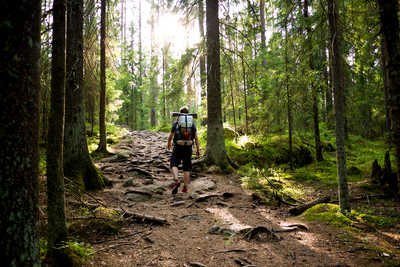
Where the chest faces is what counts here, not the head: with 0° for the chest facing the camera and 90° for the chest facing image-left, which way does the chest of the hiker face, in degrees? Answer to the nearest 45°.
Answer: approximately 180°

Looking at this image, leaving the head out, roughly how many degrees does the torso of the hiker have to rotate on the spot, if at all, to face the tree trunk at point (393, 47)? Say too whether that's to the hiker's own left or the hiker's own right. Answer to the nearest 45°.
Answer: approximately 135° to the hiker's own right

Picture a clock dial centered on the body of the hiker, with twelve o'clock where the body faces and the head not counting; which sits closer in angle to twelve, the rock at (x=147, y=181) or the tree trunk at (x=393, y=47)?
the rock

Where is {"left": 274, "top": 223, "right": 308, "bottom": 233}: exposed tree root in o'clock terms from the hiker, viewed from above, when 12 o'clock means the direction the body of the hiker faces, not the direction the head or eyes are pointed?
The exposed tree root is roughly at 5 o'clock from the hiker.

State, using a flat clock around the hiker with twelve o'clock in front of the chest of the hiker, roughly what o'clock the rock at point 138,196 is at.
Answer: The rock is roughly at 8 o'clock from the hiker.

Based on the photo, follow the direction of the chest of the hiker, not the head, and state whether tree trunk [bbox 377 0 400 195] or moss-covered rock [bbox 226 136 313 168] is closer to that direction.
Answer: the moss-covered rock

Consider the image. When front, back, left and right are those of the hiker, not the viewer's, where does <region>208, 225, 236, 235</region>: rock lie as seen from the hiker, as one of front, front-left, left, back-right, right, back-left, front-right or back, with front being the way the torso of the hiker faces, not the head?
back

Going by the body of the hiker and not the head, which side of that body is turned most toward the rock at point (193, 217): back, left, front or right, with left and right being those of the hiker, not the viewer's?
back

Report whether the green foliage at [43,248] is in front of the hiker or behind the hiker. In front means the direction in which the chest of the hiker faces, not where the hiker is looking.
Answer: behind

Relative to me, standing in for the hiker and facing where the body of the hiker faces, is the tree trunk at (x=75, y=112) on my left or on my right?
on my left

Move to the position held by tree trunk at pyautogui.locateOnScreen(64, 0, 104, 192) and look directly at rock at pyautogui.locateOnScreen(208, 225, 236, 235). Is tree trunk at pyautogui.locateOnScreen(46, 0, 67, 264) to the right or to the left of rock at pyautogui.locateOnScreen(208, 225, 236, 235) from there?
right

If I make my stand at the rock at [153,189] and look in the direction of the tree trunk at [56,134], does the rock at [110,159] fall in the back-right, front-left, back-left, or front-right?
back-right
